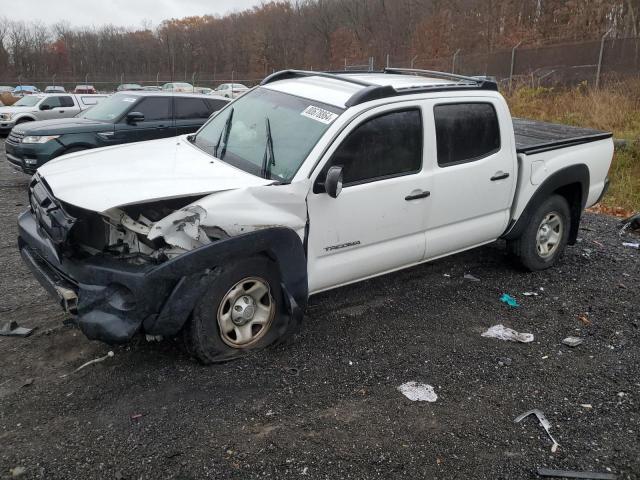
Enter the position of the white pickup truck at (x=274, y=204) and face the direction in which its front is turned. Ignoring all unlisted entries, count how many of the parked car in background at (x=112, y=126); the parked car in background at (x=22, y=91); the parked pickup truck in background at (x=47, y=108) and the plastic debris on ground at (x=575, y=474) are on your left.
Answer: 1

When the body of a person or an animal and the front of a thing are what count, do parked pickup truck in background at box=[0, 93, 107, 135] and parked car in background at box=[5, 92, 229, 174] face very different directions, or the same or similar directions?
same or similar directions

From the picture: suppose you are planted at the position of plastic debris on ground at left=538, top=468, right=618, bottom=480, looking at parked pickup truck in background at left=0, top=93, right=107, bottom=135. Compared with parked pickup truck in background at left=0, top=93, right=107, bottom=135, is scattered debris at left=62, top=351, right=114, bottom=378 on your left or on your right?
left

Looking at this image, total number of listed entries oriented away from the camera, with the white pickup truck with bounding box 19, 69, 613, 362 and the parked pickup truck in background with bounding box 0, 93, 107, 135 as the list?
0

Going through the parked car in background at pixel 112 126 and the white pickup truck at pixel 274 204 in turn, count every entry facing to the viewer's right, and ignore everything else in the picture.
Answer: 0

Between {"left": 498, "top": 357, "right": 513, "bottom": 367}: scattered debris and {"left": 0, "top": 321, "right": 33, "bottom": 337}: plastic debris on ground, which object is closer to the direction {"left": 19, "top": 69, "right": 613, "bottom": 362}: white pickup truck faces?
the plastic debris on ground

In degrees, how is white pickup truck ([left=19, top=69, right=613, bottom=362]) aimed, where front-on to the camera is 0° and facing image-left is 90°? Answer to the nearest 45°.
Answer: approximately 45°

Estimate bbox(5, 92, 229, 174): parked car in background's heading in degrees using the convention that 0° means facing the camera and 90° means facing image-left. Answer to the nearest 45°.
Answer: approximately 45°

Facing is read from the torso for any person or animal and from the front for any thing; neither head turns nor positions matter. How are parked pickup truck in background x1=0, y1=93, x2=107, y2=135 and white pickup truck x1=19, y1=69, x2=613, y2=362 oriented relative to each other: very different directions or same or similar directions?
same or similar directions

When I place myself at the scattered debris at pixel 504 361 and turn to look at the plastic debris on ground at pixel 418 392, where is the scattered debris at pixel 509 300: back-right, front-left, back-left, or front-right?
back-right

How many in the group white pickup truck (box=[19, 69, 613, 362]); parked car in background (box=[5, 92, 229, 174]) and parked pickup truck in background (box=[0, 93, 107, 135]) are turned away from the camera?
0

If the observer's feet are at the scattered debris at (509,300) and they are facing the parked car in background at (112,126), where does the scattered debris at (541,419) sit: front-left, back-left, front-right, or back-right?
back-left

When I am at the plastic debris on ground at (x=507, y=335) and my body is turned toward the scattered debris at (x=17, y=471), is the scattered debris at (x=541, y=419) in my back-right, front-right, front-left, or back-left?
front-left

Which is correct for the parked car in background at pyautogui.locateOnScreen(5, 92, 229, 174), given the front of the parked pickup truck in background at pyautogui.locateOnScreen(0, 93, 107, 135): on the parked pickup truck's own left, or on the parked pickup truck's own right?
on the parked pickup truck's own left
